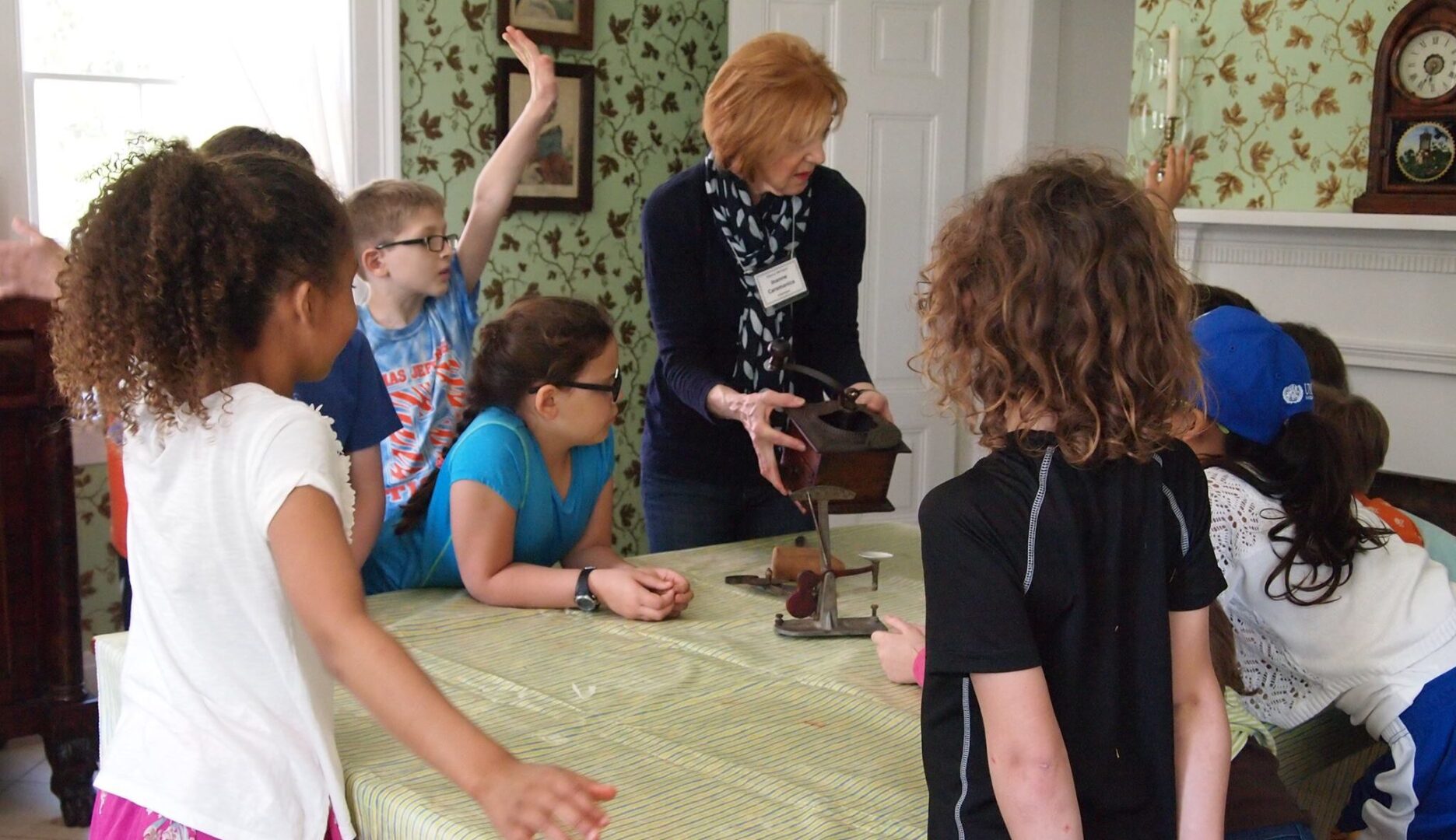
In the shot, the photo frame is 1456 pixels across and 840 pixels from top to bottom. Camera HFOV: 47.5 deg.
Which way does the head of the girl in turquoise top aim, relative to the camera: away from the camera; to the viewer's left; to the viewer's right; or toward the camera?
to the viewer's right

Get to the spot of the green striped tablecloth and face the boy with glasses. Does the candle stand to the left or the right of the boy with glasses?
right

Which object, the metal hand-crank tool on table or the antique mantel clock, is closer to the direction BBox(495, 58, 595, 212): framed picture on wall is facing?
the metal hand-crank tool on table

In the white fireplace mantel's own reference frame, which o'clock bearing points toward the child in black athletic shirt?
The child in black athletic shirt is roughly at 12 o'clock from the white fireplace mantel.

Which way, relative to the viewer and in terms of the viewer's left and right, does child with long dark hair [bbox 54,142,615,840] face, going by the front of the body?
facing away from the viewer and to the right of the viewer

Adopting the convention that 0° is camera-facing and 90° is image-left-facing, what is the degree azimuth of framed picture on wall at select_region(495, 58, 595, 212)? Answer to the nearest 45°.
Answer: approximately 0°

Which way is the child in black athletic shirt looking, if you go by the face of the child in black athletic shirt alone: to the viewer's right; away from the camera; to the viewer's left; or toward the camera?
away from the camera
